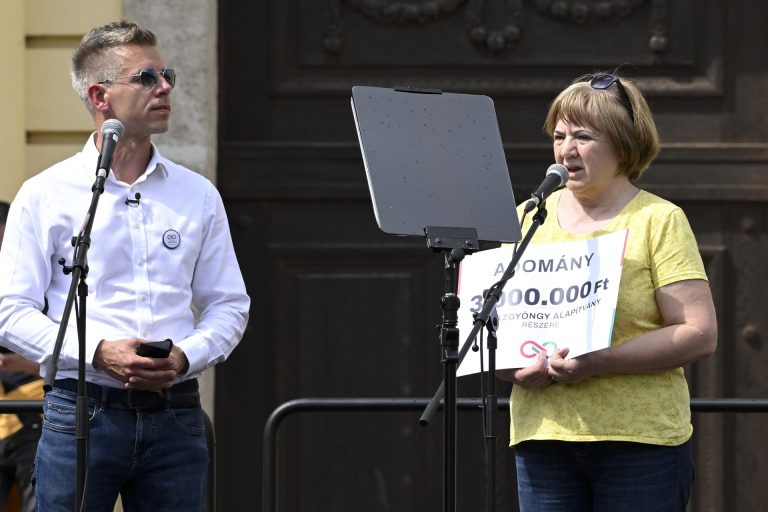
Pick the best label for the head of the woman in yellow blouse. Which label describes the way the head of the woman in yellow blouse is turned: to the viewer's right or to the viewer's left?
to the viewer's left

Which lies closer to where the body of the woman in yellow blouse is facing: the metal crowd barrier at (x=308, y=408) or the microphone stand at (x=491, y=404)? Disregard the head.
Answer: the microphone stand

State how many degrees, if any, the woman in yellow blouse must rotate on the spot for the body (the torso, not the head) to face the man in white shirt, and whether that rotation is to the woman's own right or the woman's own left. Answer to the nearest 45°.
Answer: approximately 45° to the woman's own right

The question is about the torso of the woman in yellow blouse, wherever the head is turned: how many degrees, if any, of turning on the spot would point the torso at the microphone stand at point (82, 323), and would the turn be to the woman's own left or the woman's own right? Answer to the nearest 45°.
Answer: approximately 45° to the woman's own right

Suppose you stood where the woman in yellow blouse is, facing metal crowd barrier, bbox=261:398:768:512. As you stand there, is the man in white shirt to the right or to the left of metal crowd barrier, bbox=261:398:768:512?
left

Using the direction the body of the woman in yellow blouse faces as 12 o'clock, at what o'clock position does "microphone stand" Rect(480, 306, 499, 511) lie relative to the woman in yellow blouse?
The microphone stand is roughly at 1 o'clock from the woman in yellow blouse.

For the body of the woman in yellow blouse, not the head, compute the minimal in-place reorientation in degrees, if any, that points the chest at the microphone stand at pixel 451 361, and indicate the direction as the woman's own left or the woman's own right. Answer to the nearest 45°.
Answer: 0° — they already face it

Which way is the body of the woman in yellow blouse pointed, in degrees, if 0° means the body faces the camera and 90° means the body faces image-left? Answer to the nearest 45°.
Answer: approximately 45°
